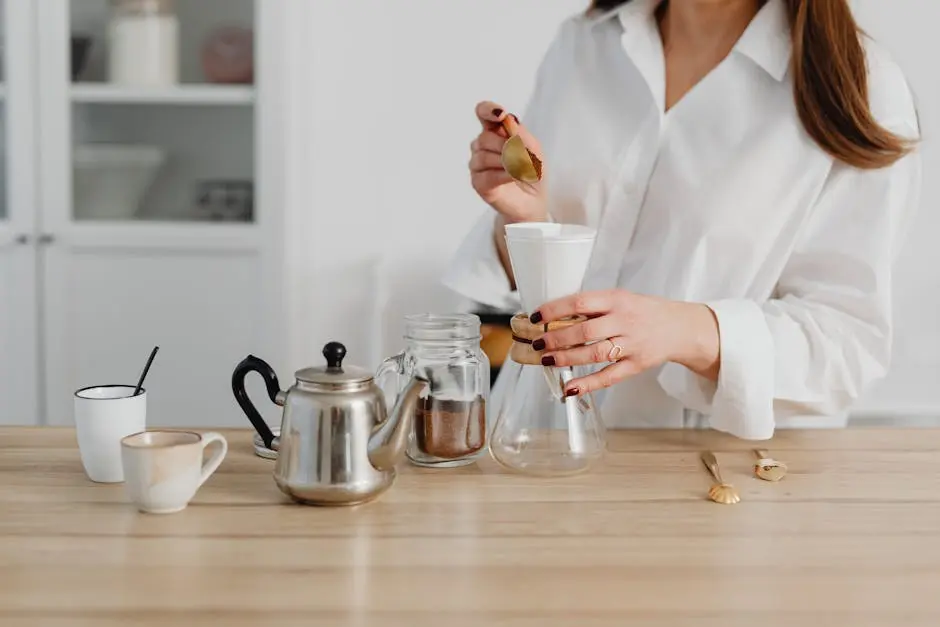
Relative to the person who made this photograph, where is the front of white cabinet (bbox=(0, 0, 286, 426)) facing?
facing the viewer

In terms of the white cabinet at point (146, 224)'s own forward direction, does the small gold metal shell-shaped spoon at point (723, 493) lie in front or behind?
in front

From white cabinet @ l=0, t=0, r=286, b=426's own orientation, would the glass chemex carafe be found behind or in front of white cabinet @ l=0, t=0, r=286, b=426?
in front

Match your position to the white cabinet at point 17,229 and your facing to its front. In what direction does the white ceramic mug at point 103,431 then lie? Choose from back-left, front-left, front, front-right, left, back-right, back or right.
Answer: front

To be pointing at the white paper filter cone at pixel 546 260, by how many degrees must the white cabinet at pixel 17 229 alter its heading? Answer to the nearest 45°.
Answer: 0° — it already faces it

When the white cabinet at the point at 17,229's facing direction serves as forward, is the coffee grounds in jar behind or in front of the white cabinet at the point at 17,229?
in front

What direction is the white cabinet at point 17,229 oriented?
toward the camera

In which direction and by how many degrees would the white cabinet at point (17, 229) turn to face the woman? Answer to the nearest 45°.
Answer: approximately 45° to its left

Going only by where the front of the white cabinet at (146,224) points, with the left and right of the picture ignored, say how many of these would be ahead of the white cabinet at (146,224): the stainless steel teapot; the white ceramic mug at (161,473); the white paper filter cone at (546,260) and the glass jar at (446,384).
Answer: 4

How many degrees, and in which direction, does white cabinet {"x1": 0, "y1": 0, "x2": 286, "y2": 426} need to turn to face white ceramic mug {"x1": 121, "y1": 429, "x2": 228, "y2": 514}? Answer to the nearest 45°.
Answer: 0° — it already faces it
